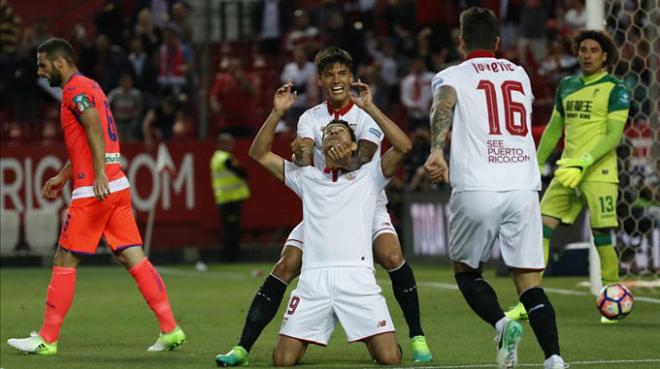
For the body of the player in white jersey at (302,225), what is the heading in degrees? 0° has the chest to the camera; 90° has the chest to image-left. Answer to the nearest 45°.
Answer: approximately 0°

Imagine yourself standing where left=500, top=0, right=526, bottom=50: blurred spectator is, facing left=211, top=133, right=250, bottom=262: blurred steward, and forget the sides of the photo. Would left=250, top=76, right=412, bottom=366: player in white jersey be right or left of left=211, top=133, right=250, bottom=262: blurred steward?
left

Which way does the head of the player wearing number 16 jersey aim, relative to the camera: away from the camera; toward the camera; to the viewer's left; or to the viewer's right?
away from the camera

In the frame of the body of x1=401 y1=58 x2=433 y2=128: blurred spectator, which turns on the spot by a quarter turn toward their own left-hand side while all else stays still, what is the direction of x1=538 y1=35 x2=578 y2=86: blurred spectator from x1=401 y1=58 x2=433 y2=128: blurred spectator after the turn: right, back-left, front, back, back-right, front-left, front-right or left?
front

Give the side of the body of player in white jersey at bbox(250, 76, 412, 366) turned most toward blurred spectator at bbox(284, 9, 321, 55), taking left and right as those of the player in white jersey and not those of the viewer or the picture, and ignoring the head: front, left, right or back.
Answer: back

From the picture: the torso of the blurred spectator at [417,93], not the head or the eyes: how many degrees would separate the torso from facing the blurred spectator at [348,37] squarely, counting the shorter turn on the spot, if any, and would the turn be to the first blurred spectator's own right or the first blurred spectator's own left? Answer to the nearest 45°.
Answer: approximately 135° to the first blurred spectator's own right

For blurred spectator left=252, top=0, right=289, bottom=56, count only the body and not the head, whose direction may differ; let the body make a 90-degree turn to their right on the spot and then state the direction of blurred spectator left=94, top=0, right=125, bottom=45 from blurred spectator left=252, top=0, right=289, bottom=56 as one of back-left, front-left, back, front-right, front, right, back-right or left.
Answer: front

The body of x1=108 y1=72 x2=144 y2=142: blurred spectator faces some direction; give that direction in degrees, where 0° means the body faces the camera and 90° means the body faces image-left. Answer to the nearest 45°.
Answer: approximately 0°

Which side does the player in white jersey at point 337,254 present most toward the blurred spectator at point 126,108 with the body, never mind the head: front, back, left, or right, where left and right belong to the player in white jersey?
back
